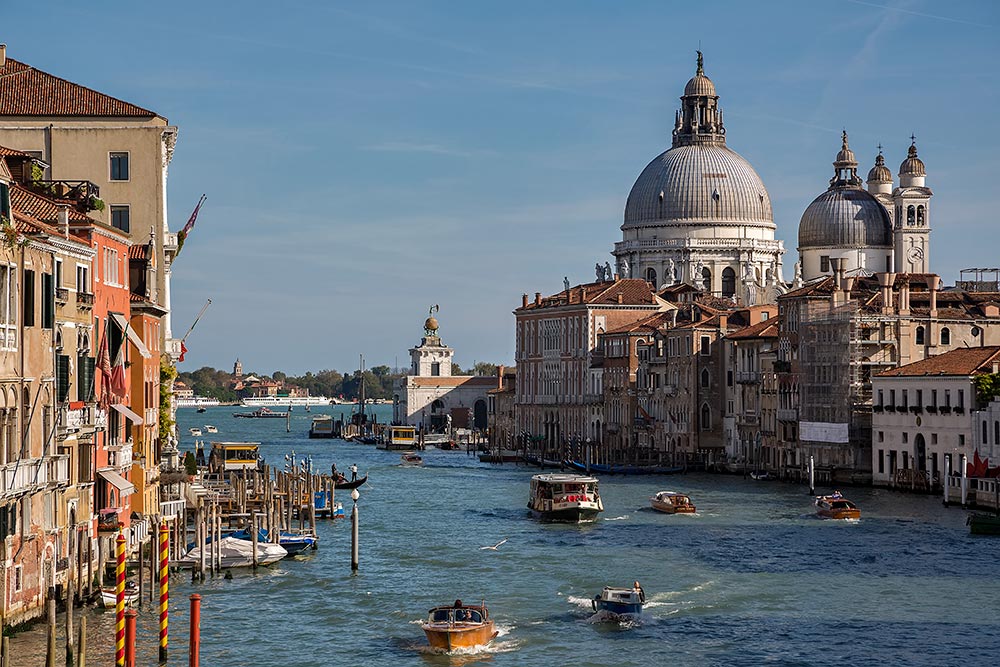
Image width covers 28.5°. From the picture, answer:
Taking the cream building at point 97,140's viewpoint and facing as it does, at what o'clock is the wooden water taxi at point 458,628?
The wooden water taxi is roughly at 2 o'clock from the cream building.

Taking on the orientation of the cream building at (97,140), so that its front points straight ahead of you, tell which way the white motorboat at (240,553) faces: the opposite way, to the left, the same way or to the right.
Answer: the same way

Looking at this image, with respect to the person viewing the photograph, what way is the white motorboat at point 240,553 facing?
facing to the right of the viewer

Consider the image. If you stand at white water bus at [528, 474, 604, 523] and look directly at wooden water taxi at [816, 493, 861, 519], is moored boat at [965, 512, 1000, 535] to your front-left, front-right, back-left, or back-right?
front-right

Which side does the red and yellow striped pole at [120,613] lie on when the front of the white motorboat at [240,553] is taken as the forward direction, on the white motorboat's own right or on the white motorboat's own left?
on the white motorboat's own right

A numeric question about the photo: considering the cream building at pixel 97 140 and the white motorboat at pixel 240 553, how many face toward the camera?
0

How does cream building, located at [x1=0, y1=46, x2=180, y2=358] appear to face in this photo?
to the viewer's right

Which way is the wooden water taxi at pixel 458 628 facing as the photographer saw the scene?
facing the viewer

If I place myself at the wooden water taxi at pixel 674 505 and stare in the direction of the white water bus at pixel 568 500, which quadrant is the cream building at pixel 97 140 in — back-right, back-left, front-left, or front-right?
front-left

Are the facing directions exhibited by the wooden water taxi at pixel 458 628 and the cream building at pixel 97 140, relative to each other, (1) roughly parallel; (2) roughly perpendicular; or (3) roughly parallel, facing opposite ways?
roughly perpendicular

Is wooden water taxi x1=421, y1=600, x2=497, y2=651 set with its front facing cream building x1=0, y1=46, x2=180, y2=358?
no

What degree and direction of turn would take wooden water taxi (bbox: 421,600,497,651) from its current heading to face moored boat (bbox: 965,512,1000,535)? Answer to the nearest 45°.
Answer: approximately 135° to its left

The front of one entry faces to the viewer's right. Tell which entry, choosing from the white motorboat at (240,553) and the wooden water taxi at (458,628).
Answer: the white motorboat

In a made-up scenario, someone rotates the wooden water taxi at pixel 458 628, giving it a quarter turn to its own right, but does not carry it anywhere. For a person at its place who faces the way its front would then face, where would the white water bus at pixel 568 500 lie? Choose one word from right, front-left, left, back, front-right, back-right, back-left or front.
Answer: right

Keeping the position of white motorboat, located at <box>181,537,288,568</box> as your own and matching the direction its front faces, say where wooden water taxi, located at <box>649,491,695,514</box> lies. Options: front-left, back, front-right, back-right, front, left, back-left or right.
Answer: front-left
